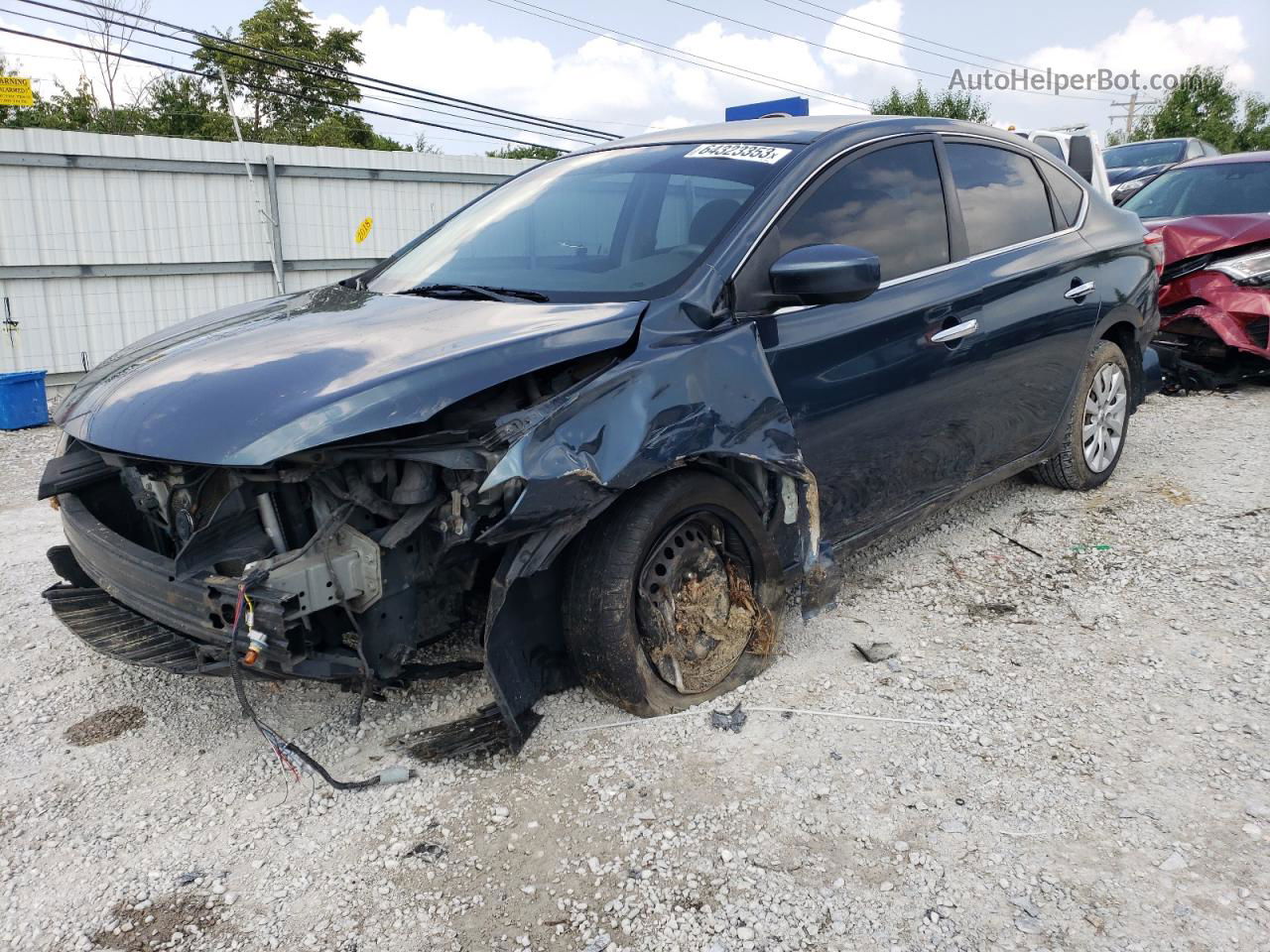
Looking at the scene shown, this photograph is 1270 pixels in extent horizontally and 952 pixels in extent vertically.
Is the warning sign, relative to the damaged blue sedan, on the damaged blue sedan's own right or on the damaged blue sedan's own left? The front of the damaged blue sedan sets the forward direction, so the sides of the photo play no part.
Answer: on the damaged blue sedan's own right

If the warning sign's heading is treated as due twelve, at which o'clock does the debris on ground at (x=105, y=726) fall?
The debris on ground is roughly at 12 o'clock from the warning sign.

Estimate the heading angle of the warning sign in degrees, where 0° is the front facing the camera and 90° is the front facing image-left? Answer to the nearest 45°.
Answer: approximately 0°

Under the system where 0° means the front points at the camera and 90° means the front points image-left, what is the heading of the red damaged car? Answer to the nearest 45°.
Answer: approximately 45°

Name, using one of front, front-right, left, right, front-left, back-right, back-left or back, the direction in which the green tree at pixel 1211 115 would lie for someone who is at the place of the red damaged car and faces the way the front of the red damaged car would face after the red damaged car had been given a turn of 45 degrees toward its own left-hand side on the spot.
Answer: back

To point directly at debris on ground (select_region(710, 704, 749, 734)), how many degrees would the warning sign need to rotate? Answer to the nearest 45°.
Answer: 0° — it already faces it

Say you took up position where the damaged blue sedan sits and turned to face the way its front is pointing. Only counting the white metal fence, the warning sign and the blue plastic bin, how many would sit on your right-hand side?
3

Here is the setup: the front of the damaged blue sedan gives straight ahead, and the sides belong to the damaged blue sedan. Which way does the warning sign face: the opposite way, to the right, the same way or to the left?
to the left

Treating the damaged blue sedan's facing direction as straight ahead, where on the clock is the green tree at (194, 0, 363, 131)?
The green tree is roughly at 4 o'clock from the damaged blue sedan.
